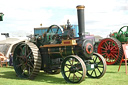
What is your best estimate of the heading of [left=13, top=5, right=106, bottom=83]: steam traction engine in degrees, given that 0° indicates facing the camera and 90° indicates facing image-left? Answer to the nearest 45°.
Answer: approximately 315°
